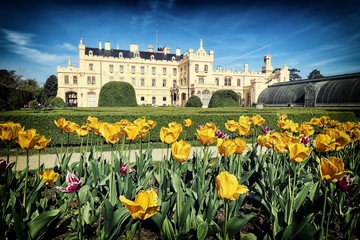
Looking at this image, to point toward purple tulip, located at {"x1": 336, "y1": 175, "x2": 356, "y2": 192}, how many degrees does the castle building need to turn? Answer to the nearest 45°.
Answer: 0° — it already faces it

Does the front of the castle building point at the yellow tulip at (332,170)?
yes

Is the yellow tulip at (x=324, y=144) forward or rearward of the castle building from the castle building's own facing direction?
forward

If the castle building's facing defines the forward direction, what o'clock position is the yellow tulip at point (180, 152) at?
The yellow tulip is roughly at 12 o'clock from the castle building.

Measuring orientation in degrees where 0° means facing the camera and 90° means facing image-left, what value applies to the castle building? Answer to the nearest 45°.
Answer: approximately 0°

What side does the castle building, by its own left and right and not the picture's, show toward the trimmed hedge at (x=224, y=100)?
front

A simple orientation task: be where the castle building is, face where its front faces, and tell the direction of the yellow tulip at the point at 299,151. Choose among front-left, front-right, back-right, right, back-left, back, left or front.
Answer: front

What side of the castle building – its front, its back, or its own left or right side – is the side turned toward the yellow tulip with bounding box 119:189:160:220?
front

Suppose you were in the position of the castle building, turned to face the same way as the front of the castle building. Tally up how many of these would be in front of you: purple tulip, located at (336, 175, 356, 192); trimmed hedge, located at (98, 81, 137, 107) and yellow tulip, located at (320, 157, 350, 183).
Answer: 3

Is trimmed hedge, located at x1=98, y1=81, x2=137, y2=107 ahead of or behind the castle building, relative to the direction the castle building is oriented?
ahead

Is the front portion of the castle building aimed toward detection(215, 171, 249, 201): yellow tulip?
yes

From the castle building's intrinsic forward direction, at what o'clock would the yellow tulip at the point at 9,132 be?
The yellow tulip is roughly at 12 o'clock from the castle building.

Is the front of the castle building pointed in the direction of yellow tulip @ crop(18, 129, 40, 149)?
yes
